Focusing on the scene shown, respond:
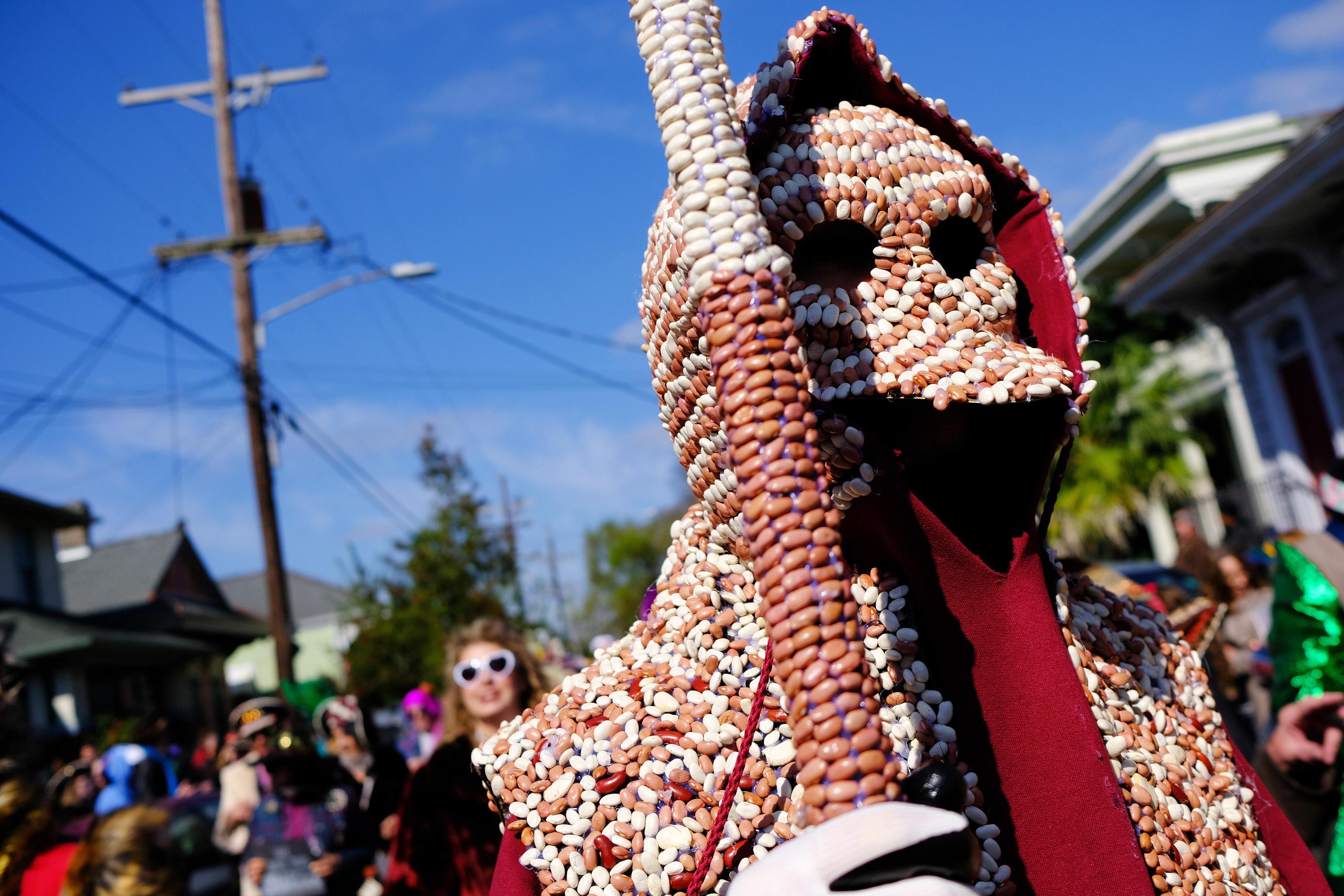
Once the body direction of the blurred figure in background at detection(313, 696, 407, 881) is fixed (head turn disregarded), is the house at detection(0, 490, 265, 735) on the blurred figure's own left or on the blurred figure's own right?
on the blurred figure's own right

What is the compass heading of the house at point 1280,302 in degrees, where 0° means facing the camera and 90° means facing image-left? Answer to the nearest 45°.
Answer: approximately 45°

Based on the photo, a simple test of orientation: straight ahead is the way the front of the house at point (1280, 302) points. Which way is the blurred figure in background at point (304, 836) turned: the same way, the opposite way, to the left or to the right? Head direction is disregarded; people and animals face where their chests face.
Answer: to the left

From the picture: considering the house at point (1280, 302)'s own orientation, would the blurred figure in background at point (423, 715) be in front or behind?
in front

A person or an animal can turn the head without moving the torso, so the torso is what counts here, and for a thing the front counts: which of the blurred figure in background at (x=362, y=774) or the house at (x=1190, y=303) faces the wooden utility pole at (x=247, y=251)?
the house

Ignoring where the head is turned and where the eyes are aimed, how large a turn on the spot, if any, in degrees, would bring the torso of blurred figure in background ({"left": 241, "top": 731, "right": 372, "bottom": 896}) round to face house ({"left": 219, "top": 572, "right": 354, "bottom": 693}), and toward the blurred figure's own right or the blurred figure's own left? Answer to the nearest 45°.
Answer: approximately 180°

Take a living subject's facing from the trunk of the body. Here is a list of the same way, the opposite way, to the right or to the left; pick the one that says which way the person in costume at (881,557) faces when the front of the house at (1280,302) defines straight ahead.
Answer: to the left

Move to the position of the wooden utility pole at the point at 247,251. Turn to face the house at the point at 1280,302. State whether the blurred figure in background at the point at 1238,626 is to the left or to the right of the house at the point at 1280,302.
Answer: right

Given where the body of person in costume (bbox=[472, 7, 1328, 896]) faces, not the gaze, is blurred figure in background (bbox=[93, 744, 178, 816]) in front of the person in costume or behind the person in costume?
behind

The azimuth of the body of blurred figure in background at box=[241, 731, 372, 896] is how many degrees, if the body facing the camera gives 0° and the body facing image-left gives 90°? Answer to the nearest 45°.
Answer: approximately 0°
